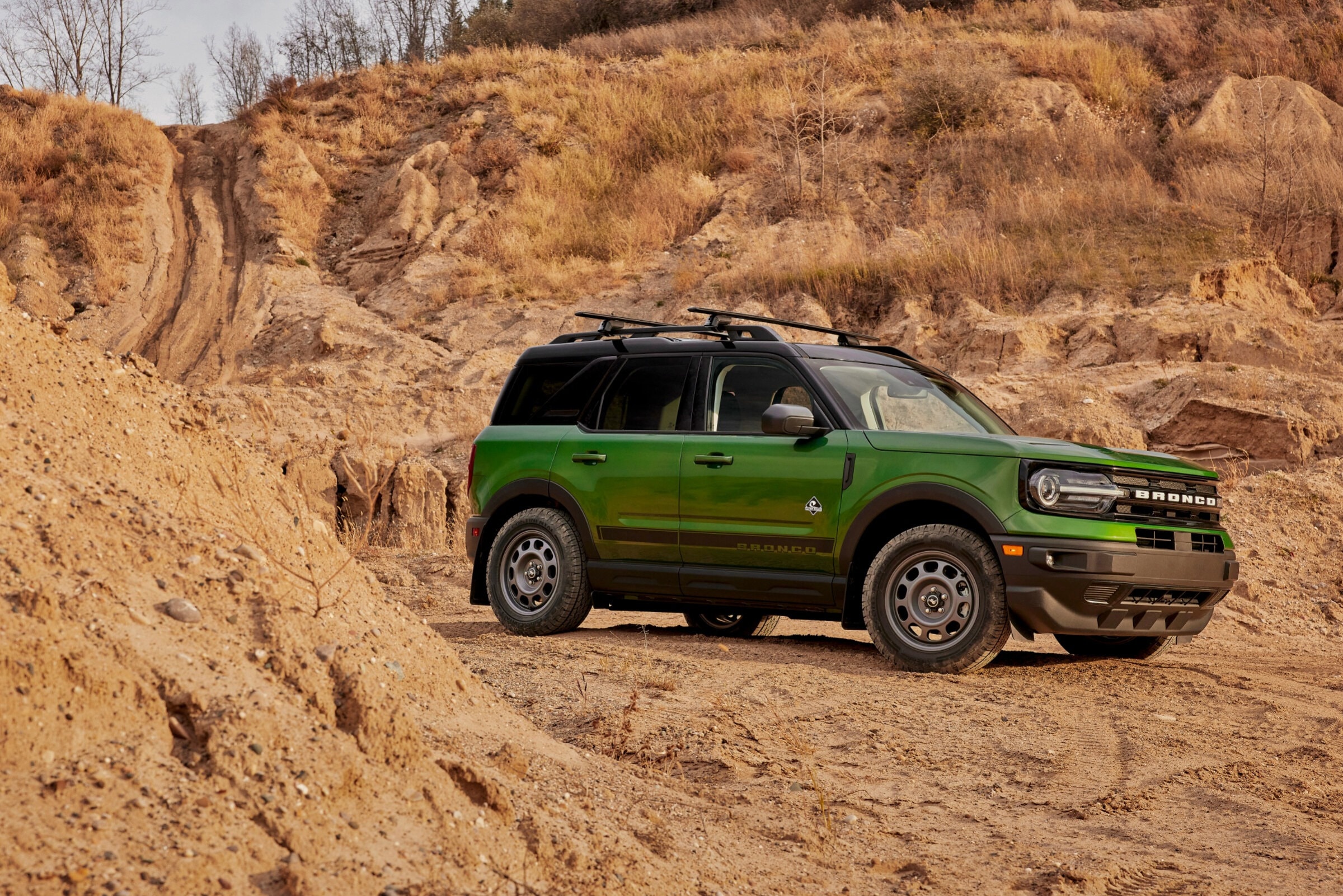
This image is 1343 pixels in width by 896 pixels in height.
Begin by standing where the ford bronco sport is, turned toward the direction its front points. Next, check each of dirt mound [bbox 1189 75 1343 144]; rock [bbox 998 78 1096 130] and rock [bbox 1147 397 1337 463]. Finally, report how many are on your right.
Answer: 0

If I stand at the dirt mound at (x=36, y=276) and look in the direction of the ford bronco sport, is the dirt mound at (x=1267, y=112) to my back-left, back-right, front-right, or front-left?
front-left

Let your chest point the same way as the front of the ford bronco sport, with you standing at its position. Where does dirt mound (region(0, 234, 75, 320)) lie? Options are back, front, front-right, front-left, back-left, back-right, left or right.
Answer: back

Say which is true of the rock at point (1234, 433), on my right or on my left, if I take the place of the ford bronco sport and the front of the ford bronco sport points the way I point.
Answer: on my left

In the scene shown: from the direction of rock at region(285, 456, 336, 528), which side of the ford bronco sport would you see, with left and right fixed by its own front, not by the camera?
back

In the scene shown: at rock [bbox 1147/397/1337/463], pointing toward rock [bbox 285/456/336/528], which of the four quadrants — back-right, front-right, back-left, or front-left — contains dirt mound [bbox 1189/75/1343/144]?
back-right

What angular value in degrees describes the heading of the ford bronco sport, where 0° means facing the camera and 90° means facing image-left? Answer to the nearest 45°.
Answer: approximately 315°

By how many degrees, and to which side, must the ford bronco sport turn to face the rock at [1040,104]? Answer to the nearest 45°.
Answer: approximately 135° to its left

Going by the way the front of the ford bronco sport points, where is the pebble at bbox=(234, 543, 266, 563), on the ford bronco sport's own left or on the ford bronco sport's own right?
on the ford bronco sport's own right
